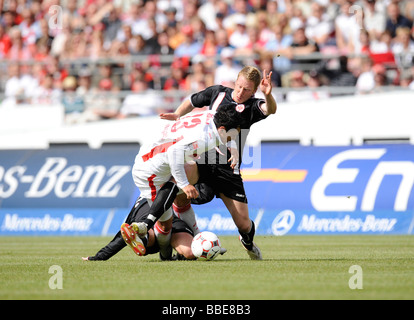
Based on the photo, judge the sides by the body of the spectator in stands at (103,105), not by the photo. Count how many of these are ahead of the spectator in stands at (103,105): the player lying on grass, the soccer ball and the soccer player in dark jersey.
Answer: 3

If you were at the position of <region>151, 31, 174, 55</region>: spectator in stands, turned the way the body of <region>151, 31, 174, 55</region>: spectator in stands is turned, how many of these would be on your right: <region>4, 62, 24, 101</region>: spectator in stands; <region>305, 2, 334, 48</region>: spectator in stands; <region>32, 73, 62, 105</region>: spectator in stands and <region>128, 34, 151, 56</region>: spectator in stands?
3

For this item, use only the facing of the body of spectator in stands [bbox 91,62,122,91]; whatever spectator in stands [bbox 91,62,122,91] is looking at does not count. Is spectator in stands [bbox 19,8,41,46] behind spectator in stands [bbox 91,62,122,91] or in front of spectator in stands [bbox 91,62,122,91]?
behind

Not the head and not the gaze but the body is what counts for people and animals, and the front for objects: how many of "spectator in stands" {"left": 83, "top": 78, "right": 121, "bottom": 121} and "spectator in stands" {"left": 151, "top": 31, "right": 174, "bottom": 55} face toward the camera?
2
